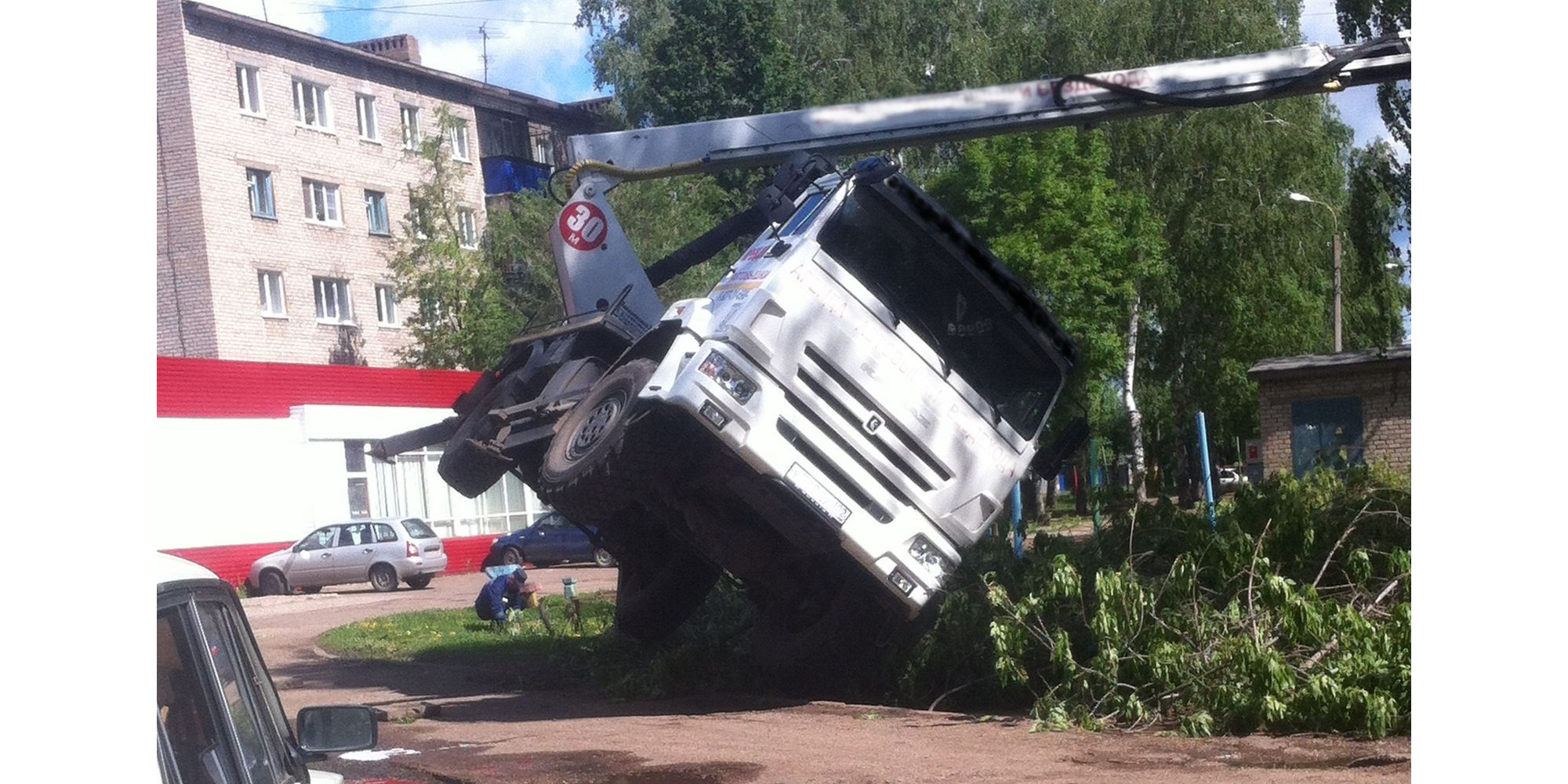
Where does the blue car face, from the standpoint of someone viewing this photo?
facing to the left of the viewer

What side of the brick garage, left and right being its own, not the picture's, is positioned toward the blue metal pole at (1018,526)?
right

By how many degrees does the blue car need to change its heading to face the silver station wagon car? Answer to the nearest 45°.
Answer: approximately 45° to its left

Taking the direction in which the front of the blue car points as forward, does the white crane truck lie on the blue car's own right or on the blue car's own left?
on the blue car's own left

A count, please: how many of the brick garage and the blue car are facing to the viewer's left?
1

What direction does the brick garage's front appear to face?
toward the camera

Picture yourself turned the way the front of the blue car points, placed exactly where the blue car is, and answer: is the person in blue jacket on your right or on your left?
on your left
